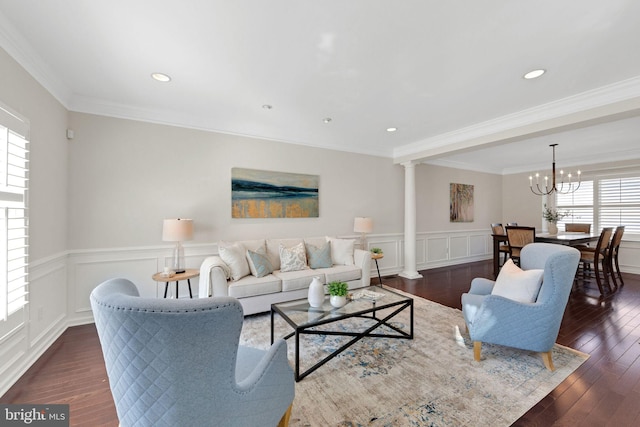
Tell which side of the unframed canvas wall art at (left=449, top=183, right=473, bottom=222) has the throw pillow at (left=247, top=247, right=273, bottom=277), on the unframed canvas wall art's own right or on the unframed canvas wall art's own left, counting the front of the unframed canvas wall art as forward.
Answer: on the unframed canvas wall art's own right

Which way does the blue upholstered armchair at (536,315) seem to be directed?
to the viewer's left

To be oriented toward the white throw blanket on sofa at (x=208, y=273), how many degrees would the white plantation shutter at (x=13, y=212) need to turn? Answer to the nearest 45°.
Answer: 0° — it already faces it

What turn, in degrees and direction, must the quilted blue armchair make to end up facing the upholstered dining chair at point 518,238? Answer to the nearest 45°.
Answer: approximately 45° to its right

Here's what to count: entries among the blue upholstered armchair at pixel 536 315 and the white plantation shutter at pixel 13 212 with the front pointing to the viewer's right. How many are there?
1

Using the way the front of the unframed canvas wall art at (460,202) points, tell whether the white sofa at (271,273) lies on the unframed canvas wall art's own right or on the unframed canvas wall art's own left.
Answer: on the unframed canvas wall art's own right

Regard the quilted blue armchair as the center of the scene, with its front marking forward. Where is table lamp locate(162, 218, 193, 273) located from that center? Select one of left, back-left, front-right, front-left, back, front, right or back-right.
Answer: front-left

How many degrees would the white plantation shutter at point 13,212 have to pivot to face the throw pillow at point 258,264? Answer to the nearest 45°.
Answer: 0° — it already faces it

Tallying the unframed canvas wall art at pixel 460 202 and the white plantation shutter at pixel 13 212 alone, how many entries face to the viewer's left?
0

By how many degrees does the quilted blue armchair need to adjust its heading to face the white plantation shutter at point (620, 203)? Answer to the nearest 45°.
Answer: approximately 45° to its right

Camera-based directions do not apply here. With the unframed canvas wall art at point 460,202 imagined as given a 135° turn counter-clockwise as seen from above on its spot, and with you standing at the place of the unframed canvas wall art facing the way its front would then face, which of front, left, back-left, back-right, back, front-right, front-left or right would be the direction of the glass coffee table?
back

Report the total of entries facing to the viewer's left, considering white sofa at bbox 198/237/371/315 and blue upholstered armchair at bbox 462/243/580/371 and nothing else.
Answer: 1

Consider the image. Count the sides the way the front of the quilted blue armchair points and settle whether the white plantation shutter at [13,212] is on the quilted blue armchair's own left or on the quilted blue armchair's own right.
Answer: on the quilted blue armchair's own left

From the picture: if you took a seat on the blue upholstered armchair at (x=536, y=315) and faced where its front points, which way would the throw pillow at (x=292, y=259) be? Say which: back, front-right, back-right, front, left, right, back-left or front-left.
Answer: front

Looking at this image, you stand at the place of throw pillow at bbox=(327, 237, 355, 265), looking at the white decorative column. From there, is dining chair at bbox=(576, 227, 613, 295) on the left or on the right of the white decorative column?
right

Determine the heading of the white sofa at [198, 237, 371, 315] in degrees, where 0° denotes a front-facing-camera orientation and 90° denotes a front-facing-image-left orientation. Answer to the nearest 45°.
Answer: approximately 315°

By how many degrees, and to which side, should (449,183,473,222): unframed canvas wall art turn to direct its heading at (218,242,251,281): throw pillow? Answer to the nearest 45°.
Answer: approximately 90° to its right

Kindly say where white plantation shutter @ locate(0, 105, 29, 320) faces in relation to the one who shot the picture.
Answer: facing to the right of the viewer

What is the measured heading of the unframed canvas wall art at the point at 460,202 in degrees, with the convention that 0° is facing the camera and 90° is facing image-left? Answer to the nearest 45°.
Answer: approximately 315°

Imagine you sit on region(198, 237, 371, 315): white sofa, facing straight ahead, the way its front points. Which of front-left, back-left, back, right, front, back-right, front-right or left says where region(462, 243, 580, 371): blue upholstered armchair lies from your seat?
front
